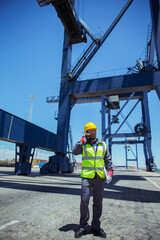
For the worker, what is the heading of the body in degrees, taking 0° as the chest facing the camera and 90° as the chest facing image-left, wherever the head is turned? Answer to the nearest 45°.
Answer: approximately 0°

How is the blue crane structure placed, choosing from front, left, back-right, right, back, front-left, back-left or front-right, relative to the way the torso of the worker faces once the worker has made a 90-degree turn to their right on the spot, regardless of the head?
right
